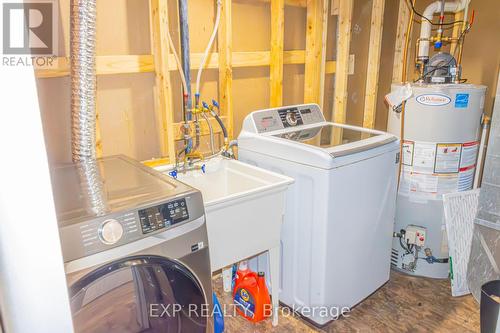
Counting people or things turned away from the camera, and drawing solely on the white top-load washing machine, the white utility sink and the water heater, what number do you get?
0

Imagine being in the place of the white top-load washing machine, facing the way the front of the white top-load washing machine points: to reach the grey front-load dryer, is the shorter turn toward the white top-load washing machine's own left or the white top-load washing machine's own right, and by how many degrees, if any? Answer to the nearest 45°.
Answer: approximately 90° to the white top-load washing machine's own right

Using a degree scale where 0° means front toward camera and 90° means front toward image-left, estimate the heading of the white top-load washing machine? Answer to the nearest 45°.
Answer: approximately 315°

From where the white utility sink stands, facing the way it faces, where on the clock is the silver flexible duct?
The silver flexible duct is roughly at 4 o'clock from the white utility sink.

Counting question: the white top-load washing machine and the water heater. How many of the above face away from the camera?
0

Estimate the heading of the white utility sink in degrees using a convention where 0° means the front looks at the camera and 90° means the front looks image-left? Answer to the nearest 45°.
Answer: approximately 315°

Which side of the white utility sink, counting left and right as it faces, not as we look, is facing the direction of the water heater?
left

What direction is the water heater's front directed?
toward the camera

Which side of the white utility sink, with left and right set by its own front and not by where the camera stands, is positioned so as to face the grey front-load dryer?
right

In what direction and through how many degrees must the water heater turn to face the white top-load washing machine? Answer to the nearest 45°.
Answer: approximately 45° to its right

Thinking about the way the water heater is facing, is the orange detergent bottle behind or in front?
in front
